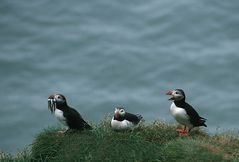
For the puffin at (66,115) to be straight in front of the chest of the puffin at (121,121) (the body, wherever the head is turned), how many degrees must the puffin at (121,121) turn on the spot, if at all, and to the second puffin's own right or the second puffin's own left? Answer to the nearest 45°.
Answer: approximately 45° to the second puffin's own right

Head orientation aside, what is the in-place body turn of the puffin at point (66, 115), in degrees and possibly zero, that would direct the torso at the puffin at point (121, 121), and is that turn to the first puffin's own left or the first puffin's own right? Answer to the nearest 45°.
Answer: approximately 180°

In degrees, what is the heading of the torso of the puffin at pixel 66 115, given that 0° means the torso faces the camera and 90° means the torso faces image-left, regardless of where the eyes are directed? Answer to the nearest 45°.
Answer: approximately 90°

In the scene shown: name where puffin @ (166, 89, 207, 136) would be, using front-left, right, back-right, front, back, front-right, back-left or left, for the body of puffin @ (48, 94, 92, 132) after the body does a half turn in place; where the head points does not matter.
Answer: front

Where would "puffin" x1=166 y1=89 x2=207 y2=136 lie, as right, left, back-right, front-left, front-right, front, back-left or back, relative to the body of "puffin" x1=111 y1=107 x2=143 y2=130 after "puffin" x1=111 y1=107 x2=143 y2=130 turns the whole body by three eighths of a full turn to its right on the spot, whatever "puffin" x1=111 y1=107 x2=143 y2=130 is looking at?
right

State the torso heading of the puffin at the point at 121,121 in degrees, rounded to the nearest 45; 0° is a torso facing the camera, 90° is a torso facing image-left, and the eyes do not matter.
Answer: approximately 45°

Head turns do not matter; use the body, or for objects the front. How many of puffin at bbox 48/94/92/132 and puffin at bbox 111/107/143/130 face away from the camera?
0
